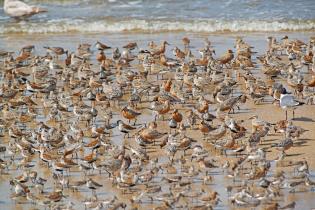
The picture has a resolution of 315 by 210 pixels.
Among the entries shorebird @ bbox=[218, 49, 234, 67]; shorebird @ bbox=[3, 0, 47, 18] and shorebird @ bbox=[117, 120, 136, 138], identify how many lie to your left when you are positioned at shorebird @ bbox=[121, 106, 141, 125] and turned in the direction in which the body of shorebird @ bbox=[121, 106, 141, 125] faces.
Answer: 1

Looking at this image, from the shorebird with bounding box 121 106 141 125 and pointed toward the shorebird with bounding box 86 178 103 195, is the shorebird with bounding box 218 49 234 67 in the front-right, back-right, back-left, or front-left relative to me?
back-left

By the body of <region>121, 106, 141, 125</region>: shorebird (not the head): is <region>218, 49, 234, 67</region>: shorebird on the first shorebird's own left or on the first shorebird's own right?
on the first shorebird's own right

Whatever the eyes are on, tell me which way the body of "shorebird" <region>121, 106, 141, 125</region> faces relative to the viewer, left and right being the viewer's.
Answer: facing to the left of the viewer

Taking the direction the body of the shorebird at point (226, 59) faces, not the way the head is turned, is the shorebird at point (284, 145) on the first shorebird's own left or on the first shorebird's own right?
on the first shorebird's own right

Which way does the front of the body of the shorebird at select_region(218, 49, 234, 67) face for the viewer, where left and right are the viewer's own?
facing to the right of the viewer

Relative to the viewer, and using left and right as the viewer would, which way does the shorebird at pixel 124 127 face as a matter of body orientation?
facing to the left of the viewer

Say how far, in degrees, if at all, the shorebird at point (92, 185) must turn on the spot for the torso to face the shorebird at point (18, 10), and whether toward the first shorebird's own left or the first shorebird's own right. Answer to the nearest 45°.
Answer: approximately 90° to the first shorebird's own right

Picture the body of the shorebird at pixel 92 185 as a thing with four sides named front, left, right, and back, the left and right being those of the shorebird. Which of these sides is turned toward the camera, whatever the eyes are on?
left

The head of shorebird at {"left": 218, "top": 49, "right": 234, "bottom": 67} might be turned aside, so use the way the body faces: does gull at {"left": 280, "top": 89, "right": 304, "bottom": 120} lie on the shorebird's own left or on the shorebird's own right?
on the shorebird's own right

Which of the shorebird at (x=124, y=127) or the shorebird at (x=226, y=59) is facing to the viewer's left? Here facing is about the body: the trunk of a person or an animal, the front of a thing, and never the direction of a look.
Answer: the shorebird at (x=124, y=127)

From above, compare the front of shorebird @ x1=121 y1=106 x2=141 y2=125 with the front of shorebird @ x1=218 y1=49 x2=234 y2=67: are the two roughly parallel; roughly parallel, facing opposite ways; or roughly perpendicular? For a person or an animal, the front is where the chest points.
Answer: roughly parallel, facing opposite ways
